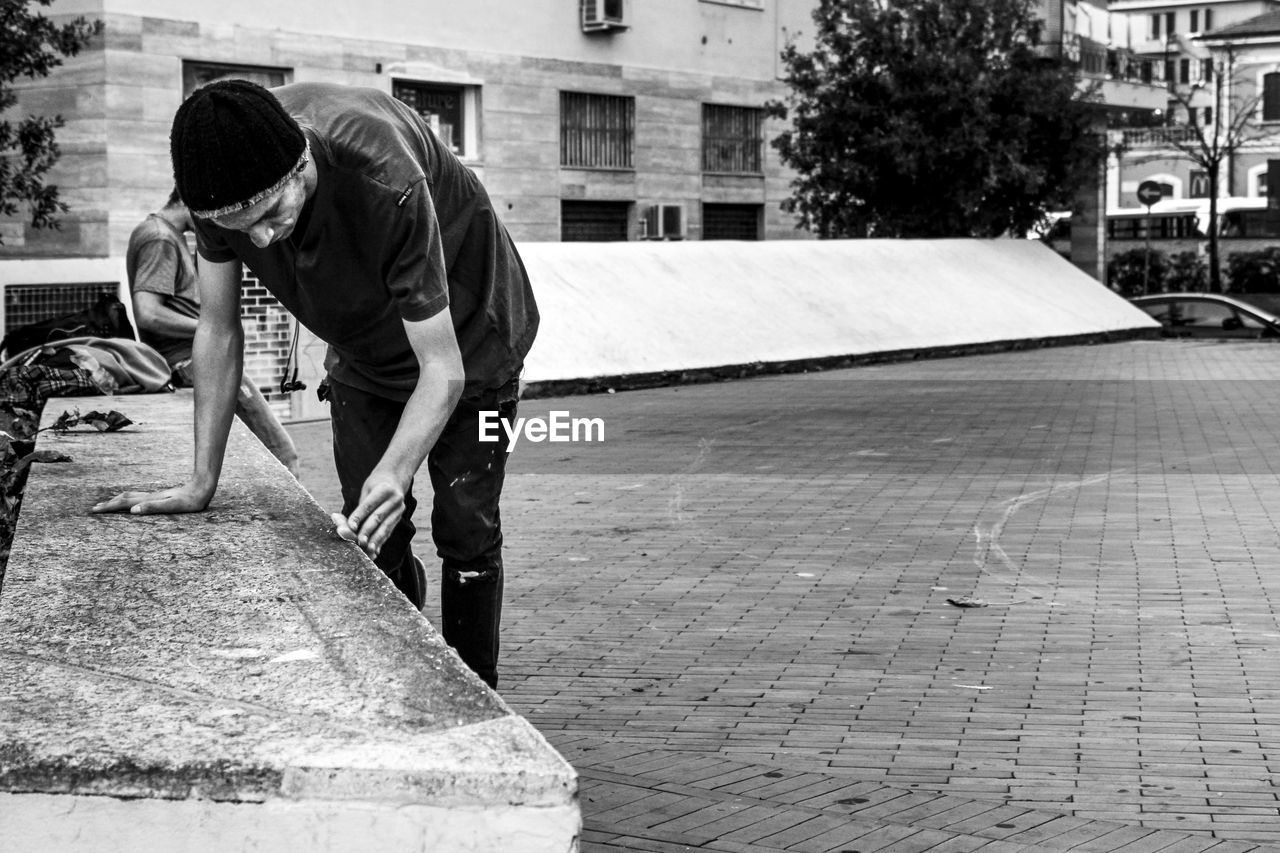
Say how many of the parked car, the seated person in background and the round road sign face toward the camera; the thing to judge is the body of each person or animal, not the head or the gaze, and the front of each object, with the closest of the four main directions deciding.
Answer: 1

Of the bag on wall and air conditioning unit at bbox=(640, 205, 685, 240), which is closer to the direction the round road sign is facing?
the bag on wall

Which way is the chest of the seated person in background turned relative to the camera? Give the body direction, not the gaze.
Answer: to the viewer's right

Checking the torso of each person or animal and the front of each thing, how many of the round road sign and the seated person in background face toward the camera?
1

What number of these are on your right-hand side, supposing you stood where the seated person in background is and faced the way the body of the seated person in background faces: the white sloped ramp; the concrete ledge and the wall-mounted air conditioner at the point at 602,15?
1
